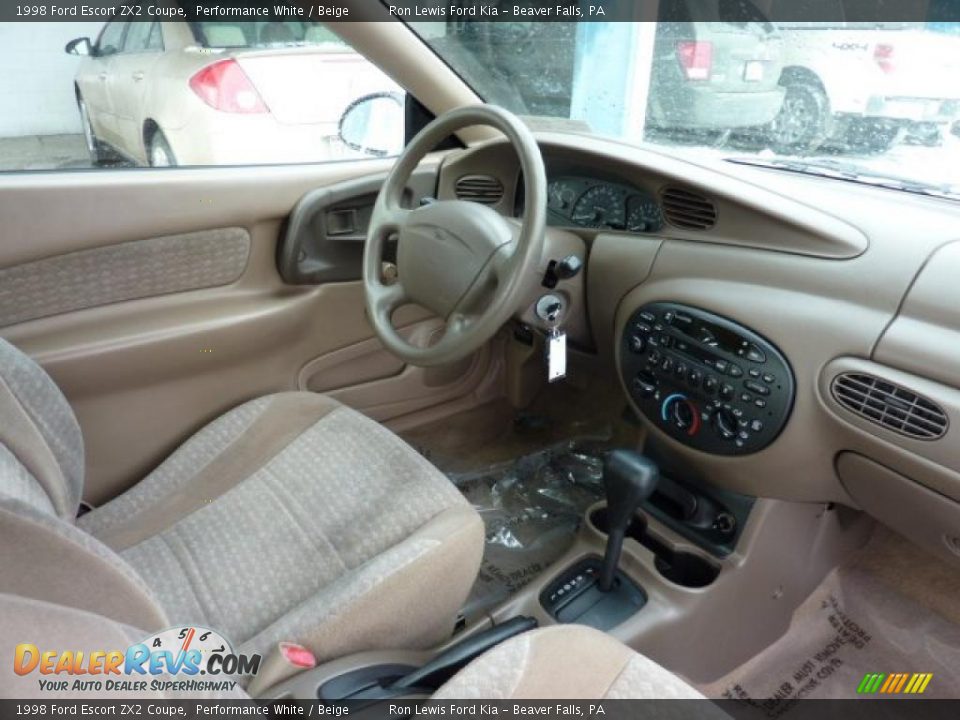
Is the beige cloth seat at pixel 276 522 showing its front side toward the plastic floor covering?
yes

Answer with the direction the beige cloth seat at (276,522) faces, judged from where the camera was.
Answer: facing away from the viewer and to the right of the viewer
